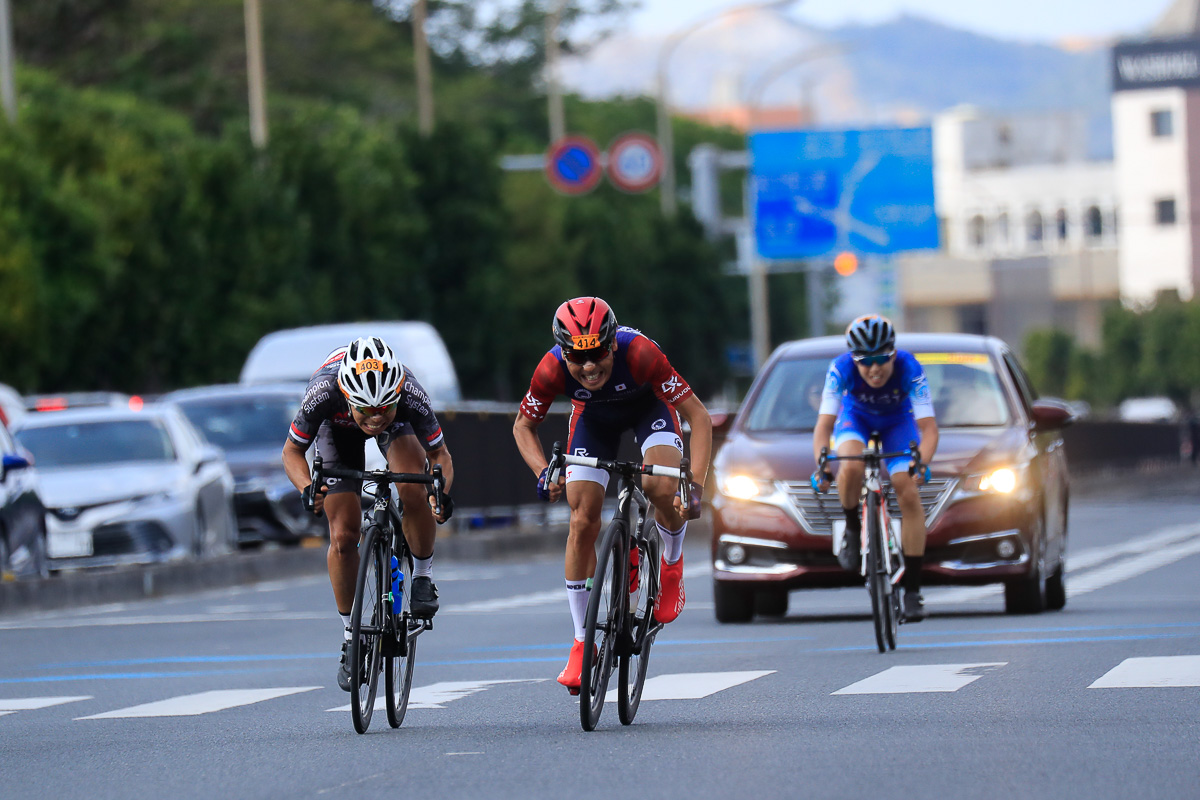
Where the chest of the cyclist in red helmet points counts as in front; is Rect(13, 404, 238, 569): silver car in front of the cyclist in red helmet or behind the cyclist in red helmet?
behind

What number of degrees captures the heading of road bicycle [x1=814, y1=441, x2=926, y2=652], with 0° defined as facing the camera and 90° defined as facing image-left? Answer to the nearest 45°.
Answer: approximately 0°

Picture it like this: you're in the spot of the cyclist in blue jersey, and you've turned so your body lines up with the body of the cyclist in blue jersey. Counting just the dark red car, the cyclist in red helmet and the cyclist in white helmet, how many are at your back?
1

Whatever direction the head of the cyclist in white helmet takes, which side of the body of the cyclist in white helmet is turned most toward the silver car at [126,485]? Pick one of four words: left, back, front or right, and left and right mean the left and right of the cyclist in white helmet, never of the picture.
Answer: back

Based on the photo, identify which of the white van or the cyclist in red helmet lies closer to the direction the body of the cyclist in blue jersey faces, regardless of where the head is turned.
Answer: the cyclist in red helmet

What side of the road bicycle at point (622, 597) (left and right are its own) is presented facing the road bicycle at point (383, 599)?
right

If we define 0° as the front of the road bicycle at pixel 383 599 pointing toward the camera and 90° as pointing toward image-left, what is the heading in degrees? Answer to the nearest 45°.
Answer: approximately 0°

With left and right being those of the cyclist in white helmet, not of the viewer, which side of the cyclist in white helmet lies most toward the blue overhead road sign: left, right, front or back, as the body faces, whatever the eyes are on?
back
